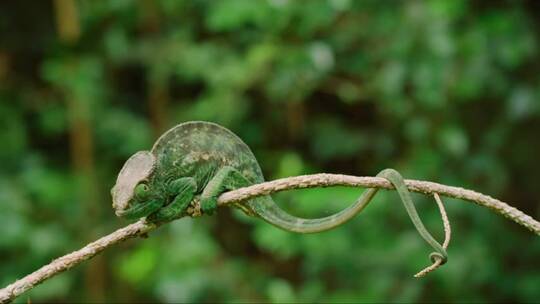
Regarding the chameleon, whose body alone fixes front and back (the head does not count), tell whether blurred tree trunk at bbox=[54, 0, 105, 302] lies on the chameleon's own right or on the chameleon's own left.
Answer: on the chameleon's own right

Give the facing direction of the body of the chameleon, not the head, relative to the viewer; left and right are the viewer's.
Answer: facing to the left of the viewer
